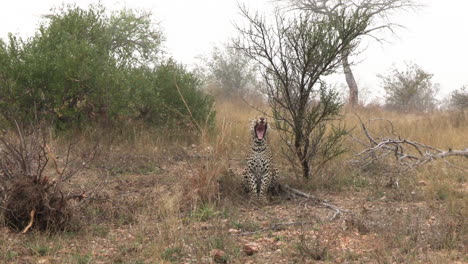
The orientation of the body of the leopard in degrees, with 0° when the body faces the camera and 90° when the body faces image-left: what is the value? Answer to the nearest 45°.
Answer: approximately 0°

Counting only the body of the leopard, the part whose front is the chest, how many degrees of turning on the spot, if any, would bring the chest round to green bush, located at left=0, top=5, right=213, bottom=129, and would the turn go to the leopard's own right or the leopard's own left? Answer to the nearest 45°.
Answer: approximately 135° to the leopard's own right

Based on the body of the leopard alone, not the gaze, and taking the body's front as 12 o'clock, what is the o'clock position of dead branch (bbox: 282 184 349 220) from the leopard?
The dead branch is roughly at 9 o'clock from the leopard.

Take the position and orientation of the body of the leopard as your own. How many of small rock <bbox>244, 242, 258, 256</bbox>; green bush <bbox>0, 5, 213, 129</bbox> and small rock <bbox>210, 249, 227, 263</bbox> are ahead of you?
2

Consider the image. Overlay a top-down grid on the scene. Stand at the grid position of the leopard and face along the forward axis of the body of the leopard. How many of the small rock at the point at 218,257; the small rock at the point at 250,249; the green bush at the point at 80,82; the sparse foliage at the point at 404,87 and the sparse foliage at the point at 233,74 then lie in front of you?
2

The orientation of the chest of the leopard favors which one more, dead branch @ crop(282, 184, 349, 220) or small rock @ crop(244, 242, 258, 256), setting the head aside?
the small rock

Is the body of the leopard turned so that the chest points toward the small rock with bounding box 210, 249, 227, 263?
yes

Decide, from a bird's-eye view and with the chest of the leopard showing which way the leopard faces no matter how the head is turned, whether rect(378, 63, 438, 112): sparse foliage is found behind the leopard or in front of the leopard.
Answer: behind

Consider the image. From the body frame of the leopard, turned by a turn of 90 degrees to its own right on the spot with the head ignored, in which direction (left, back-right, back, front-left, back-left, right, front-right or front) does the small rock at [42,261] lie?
front-left

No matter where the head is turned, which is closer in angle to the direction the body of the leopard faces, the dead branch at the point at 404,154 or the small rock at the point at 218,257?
the small rock

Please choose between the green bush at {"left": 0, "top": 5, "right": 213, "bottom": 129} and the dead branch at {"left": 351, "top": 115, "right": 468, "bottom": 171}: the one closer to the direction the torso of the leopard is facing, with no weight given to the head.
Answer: the dead branch

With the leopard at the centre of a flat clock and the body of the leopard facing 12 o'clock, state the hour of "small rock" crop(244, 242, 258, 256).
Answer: The small rock is roughly at 12 o'clock from the leopard.

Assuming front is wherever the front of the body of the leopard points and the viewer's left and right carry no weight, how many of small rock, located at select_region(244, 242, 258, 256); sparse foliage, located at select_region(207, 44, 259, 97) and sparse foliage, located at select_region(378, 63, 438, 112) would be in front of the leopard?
1
